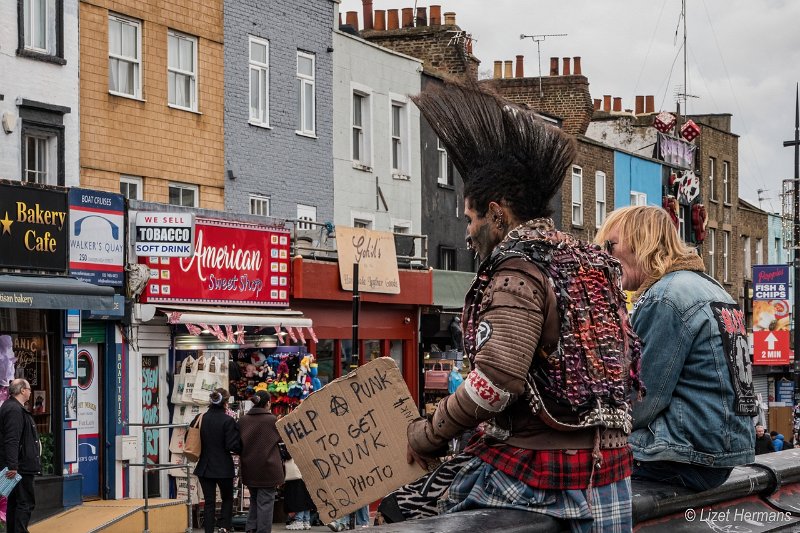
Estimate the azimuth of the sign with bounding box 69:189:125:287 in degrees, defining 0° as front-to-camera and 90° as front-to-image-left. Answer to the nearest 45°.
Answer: approximately 315°

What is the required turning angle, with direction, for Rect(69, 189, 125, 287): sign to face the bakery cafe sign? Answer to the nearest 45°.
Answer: approximately 90° to its right

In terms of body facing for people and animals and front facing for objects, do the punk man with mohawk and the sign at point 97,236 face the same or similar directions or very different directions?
very different directions

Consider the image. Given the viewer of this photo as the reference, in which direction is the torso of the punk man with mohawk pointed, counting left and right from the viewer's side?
facing away from the viewer and to the left of the viewer

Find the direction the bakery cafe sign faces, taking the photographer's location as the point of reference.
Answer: facing the viewer and to the right of the viewer

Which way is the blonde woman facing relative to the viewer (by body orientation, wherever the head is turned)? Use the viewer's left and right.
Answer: facing away from the viewer and to the left of the viewer

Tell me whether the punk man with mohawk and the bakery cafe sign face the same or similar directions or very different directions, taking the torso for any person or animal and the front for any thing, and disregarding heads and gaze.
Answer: very different directions

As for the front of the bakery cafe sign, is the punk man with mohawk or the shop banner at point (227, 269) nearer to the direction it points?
the punk man with mohawk

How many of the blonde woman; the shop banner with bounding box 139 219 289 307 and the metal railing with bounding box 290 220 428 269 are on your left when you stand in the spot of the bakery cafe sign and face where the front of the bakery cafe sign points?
2

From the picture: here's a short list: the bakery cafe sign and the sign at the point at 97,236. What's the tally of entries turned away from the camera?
0

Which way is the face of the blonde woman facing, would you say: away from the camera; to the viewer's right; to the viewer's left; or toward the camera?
to the viewer's left

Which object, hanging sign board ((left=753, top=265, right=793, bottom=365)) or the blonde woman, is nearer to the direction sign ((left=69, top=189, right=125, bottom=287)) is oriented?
the blonde woman

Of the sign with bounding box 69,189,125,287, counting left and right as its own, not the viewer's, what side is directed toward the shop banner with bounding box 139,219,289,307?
left

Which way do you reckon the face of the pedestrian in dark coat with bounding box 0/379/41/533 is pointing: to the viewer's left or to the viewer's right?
to the viewer's right

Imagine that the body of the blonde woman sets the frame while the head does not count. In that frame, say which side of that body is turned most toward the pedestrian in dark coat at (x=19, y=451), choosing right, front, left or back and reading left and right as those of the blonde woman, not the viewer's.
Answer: front

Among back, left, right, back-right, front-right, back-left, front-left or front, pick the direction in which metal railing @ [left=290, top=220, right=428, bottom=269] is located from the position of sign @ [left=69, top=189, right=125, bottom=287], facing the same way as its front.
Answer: left

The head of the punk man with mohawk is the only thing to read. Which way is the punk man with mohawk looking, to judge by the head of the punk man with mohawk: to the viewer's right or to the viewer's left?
to the viewer's left
